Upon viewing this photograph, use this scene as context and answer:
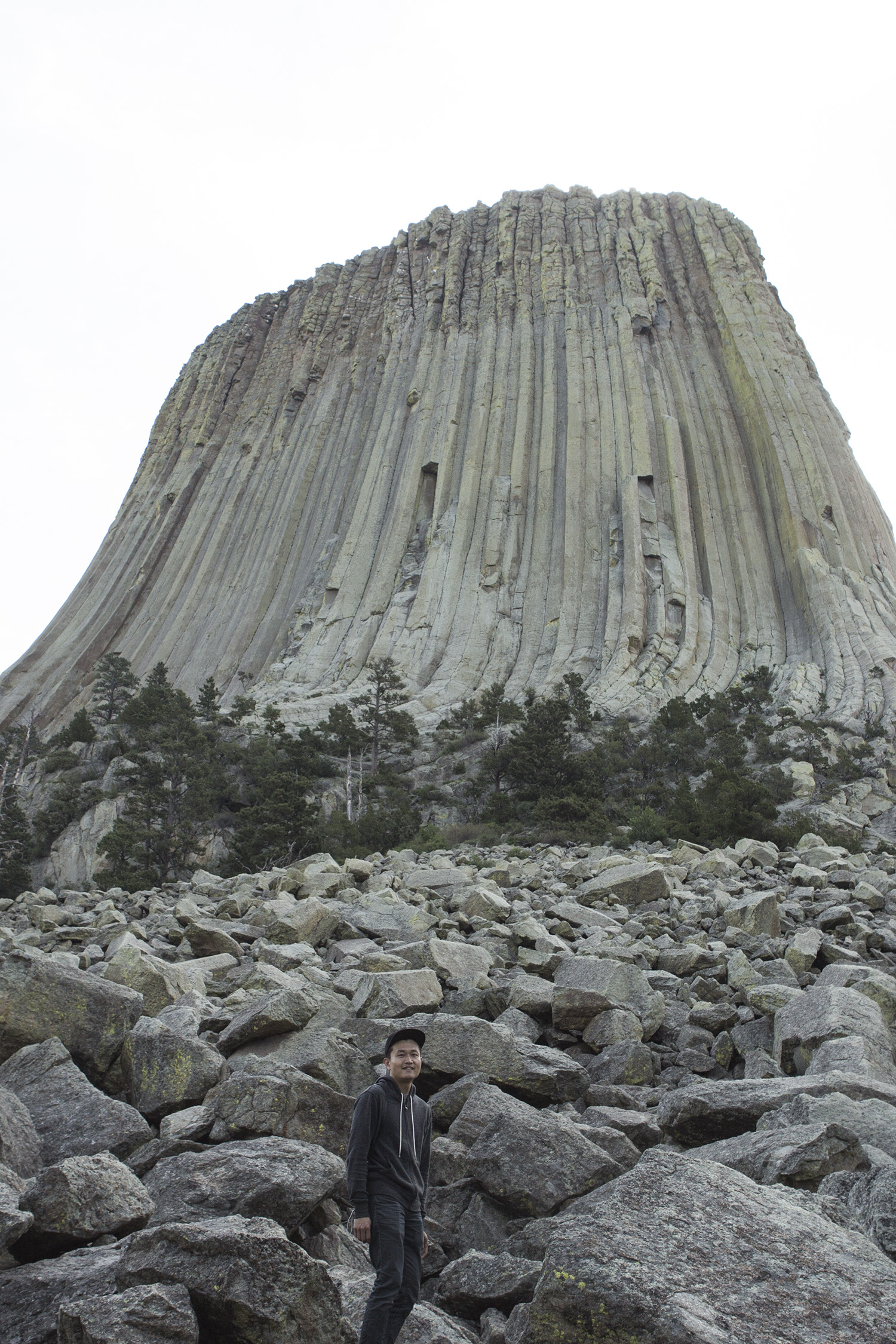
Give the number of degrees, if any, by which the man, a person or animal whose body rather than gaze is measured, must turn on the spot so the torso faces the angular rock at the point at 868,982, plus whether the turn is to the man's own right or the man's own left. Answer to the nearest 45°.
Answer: approximately 90° to the man's own left

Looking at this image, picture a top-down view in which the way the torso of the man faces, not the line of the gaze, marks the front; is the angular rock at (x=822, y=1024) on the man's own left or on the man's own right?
on the man's own left

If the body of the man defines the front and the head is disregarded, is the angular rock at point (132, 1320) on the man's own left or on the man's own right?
on the man's own right

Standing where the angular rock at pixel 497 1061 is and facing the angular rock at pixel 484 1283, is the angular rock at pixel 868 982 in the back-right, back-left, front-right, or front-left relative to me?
back-left

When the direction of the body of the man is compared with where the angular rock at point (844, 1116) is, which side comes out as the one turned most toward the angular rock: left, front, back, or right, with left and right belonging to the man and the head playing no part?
left

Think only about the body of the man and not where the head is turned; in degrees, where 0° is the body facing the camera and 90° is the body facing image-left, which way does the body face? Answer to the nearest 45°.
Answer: approximately 315°

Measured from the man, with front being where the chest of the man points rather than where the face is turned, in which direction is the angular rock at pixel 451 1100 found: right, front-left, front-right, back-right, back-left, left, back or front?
back-left
